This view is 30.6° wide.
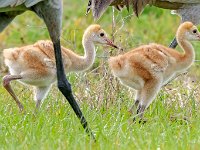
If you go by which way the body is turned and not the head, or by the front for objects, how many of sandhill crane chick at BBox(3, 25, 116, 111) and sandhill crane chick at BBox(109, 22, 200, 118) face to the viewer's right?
2

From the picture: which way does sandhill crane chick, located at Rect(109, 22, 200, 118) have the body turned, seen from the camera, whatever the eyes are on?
to the viewer's right

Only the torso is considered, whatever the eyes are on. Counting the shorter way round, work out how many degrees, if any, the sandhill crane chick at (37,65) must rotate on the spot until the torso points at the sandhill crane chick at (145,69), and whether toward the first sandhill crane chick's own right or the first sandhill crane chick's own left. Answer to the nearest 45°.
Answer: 0° — it already faces it

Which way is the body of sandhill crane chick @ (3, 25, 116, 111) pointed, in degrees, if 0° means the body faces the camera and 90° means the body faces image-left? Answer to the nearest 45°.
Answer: approximately 270°

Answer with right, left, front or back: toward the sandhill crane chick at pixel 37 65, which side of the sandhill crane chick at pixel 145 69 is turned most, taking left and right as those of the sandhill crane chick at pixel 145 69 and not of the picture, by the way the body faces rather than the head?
back
